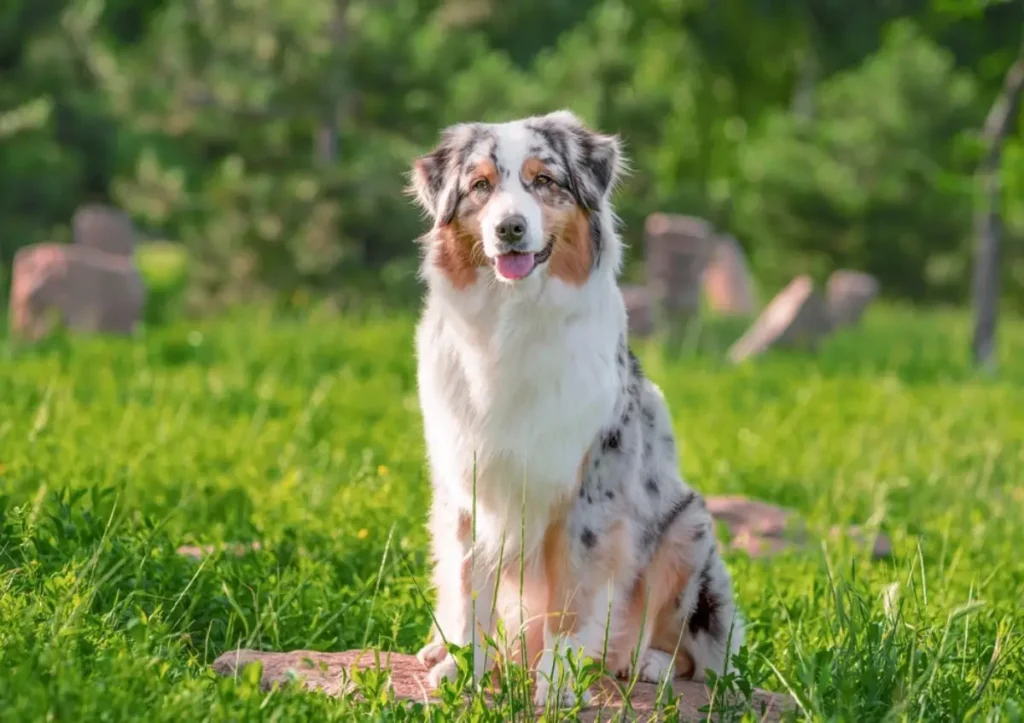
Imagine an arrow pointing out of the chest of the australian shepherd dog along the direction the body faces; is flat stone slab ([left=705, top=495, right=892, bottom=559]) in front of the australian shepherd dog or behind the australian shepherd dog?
behind

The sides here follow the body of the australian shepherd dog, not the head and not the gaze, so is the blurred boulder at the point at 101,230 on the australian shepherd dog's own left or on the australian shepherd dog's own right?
on the australian shepherd dog's own right

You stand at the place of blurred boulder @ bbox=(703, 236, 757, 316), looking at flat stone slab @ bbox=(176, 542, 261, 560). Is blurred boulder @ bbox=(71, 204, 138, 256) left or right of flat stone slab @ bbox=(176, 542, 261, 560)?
right

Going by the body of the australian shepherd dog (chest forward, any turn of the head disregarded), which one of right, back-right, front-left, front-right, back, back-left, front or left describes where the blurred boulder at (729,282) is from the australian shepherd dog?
back-right

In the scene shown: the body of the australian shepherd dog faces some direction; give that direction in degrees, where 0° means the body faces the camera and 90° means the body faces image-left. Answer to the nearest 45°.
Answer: approximately 45°

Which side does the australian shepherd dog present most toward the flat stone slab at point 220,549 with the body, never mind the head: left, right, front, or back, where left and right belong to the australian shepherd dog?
right

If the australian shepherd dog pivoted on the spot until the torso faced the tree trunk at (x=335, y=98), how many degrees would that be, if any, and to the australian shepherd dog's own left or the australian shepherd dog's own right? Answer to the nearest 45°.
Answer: approximately 135° to the australian shepherd dog's own right

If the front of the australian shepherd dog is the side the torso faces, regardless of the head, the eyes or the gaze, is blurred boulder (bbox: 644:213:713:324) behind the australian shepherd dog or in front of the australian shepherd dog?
behind
